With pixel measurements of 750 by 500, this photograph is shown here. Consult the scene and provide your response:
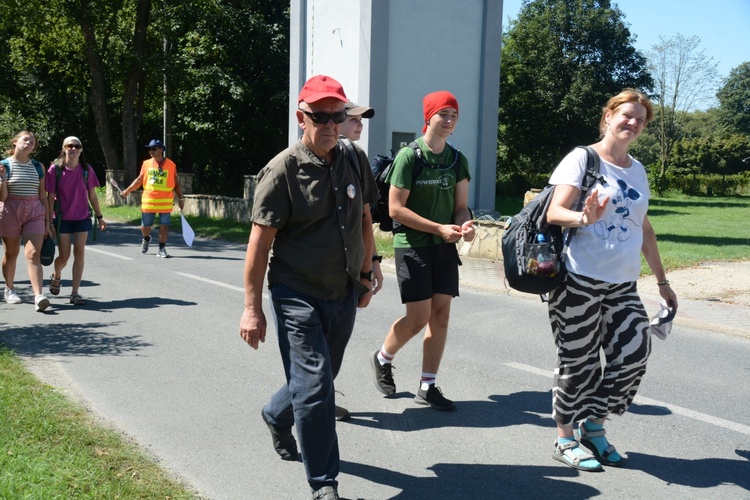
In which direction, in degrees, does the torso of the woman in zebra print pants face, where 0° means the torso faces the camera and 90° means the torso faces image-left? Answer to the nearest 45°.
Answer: approximately 315°

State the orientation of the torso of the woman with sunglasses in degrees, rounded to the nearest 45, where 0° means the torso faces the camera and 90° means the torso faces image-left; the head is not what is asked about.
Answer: approximately 0°

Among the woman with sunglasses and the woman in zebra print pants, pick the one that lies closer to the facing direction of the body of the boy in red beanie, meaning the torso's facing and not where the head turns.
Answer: the woman in zebra print pants

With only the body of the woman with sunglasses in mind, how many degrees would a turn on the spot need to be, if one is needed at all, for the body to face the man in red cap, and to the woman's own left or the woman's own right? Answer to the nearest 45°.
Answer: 0° — they already face them

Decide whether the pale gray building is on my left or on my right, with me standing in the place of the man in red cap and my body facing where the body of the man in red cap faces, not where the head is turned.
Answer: on my left

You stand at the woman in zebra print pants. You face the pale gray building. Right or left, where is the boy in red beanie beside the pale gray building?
left

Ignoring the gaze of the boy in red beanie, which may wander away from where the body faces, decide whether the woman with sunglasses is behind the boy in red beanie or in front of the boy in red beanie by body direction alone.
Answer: behind

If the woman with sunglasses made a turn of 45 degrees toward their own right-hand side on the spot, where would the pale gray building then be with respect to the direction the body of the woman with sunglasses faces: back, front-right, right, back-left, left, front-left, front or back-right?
back

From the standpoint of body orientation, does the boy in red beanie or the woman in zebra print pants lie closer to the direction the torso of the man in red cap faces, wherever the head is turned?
the woman in zebra print pants

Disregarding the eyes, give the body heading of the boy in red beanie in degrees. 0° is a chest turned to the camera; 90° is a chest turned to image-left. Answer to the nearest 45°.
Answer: approximately 315°
